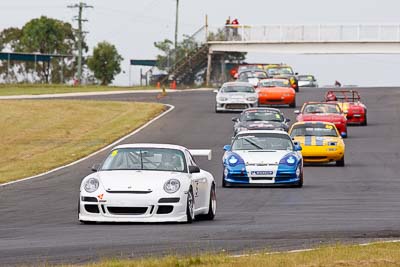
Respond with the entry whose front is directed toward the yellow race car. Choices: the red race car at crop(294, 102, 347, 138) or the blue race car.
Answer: the red race car

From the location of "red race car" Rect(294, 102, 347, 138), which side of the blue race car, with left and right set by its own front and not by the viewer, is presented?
back

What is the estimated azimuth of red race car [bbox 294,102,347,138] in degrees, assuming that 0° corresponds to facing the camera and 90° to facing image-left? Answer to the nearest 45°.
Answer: approximately 0°

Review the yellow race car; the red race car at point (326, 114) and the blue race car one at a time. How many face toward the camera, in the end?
3

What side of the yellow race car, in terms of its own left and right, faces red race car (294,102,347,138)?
back

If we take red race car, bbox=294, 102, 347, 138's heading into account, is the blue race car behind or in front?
in front

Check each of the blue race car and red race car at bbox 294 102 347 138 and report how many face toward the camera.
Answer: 2

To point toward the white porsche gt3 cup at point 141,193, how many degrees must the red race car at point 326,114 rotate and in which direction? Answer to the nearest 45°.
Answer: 0° — it already faces it

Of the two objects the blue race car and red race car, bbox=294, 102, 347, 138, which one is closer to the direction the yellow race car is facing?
the blue race car

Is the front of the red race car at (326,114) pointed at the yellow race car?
yes

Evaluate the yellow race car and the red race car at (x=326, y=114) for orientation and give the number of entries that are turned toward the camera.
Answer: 2

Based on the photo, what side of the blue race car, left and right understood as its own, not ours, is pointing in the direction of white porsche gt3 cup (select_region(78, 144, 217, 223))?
front

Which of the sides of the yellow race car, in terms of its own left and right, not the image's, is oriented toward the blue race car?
front
